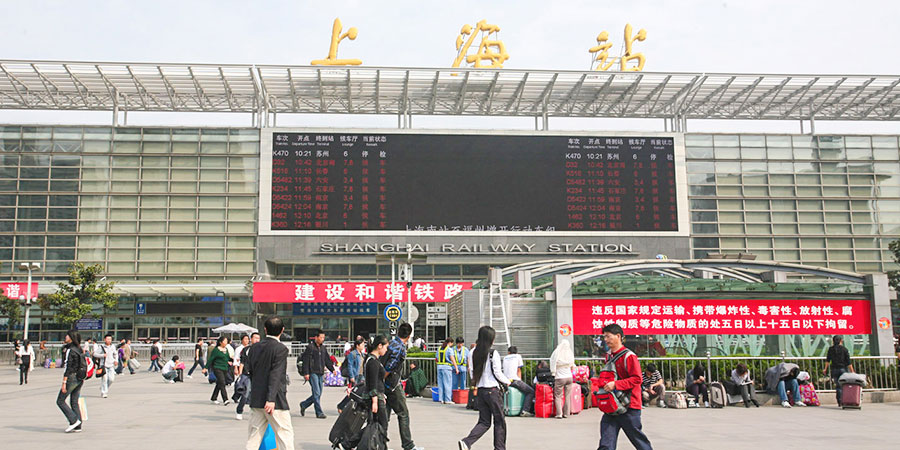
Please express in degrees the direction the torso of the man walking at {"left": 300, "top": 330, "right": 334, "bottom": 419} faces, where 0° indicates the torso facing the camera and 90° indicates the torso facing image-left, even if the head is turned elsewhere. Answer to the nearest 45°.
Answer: approximately 315°

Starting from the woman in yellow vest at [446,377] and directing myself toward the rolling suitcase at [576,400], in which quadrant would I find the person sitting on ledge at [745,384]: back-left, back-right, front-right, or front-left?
front-left

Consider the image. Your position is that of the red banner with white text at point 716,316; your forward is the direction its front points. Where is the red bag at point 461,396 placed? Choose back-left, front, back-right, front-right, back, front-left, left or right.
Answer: front-right

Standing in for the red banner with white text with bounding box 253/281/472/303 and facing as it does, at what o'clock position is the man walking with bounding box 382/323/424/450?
The man walking is roughly at 12 o'clock from the red banner with white text.

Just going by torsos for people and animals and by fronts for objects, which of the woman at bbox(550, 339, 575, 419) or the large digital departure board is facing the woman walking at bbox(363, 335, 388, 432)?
the large digital departure board

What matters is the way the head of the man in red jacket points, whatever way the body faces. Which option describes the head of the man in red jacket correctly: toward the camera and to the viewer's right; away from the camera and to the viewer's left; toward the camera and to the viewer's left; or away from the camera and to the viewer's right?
toward the camera and to the viewer's left

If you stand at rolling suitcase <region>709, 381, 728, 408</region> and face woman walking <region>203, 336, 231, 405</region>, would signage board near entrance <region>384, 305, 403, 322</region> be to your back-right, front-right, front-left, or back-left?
front-right

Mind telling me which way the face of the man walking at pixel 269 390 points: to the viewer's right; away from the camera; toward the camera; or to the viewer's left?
away from the camera

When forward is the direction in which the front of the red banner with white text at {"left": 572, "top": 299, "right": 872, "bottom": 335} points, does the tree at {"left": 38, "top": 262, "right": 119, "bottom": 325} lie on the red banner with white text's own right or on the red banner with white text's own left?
on the red banner with white text's own right

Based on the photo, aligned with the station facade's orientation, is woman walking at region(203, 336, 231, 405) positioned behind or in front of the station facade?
in front

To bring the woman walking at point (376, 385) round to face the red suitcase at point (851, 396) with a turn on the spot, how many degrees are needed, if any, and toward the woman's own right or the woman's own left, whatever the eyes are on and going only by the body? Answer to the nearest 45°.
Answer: approximately 45° to the woman's own left

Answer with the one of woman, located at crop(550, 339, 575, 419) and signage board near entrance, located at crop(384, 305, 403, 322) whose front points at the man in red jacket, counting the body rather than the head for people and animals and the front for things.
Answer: the signage board near entrance

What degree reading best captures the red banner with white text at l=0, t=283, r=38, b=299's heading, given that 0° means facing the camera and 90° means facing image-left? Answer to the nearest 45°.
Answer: approximately 0°

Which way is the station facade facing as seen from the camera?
toward the camera

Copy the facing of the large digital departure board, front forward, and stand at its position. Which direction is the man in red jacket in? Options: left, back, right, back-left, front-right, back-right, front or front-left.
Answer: front

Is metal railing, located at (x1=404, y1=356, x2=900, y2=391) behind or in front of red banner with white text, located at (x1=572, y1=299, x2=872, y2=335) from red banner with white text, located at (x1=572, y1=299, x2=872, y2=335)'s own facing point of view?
in front

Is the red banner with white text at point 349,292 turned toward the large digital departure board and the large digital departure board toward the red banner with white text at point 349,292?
no

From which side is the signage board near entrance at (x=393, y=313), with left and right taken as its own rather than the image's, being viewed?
front

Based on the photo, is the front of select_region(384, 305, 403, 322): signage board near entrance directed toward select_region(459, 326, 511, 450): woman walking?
yes
